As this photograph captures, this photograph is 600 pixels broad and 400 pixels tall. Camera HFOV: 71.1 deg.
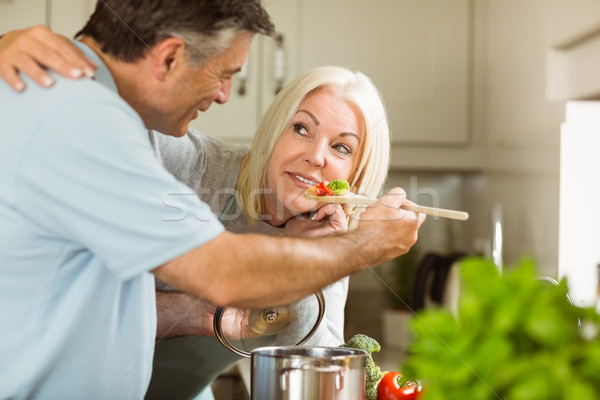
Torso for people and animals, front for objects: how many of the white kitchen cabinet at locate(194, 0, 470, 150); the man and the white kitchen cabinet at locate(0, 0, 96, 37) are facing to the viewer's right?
1

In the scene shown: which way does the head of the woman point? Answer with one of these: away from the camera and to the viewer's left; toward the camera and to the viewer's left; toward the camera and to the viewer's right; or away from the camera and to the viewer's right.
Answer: toward the camera and to the viewer's left

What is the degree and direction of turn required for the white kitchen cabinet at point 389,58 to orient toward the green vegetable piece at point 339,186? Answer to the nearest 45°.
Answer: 0° — it already faces it

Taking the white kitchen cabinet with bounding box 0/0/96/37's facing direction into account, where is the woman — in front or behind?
in front

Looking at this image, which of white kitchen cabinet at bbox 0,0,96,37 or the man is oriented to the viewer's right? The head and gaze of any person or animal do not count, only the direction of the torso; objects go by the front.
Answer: the man

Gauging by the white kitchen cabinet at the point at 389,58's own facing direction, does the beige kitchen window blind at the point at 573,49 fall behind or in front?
in front

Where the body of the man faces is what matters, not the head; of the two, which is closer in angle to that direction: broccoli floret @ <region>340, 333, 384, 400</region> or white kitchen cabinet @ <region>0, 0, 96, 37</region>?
the broccoli floret

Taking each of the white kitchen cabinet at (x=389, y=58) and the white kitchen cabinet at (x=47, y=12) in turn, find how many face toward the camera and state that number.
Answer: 2

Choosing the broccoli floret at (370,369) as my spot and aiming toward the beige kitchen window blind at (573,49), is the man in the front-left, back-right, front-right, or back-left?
back-left

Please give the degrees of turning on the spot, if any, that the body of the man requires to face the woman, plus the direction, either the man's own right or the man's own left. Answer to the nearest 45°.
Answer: approximately 45° to the man's own left

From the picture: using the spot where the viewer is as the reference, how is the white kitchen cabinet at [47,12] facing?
facing the viewer

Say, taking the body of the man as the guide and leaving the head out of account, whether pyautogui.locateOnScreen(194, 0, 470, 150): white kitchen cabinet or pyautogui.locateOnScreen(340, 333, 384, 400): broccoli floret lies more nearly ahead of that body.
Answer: the broccoli floret

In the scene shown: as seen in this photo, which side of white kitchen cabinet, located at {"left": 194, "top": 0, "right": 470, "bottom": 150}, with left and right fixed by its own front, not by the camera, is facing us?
front

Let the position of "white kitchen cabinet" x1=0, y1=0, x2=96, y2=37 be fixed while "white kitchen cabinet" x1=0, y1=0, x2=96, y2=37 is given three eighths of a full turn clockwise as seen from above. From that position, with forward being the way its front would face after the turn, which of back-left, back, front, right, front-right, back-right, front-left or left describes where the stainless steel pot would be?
back-left

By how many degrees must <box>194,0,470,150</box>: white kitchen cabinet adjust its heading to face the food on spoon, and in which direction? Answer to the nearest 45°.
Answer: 0° — it already faces it

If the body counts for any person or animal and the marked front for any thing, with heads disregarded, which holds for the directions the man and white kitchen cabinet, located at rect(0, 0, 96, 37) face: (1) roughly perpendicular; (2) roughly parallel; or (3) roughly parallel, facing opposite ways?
roughly perpendicular

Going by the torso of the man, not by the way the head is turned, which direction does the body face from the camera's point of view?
to the viewer's right

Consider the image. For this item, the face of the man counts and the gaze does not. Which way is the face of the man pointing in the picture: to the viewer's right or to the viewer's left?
to the viewer's right

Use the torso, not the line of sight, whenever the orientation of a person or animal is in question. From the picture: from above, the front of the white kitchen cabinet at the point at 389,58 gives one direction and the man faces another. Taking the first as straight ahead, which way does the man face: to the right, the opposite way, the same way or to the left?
to the left
